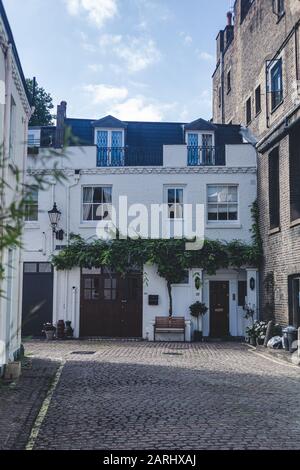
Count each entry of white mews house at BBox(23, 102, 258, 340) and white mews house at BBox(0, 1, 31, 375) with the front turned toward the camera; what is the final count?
1

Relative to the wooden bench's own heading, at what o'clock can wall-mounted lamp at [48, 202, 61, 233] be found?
The wall-mounted lamp is roughly at 3 o'clock from the wooden bench.

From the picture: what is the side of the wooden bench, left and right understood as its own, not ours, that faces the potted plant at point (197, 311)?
left

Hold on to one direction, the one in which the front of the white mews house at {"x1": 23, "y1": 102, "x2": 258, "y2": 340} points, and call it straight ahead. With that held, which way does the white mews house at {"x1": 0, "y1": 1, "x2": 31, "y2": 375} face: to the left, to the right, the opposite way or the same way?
to the left

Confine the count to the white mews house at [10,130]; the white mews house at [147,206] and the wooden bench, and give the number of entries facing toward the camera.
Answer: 2

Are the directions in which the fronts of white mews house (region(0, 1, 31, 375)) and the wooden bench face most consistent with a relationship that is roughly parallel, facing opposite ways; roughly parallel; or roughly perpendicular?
roughly perpendicular

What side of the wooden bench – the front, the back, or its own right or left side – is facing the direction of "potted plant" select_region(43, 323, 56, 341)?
right

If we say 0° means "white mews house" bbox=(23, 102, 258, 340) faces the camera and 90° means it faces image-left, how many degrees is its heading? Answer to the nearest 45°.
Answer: approximately 0°

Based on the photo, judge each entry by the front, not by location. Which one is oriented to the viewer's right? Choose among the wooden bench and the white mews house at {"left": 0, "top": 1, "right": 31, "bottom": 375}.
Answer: the white mews house

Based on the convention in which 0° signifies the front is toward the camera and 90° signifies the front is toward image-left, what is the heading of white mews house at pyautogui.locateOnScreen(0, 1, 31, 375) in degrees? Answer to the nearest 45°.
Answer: approximately 270°
